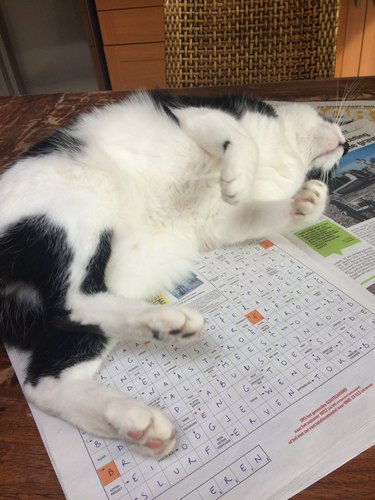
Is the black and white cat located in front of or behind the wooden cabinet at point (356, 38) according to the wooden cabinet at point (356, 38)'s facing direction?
in front

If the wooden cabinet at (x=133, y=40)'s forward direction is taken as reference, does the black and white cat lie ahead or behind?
ahead

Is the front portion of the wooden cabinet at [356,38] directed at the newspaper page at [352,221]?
yes

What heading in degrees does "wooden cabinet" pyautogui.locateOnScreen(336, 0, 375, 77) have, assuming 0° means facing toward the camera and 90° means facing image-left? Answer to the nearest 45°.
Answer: approximately 0°

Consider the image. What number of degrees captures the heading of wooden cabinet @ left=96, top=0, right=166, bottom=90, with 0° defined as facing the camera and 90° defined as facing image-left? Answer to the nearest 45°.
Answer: approximately 0°

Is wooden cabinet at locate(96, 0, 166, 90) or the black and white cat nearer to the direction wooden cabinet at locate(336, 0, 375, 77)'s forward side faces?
the black and white cat

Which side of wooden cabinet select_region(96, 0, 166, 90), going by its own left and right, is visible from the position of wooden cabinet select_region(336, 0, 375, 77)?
left

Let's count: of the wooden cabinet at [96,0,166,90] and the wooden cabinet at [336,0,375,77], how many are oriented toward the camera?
2

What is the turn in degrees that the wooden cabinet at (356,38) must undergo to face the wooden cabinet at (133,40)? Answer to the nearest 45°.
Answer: approximately 90° to its right
